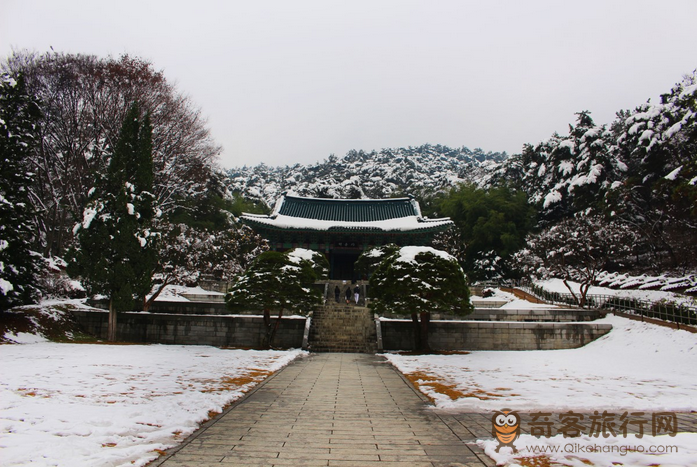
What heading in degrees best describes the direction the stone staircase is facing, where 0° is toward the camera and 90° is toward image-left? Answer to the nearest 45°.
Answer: approximately 0°

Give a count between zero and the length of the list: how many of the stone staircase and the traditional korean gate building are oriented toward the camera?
2

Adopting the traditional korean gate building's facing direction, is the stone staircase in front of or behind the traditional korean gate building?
in front

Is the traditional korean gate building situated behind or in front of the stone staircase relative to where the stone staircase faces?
behind

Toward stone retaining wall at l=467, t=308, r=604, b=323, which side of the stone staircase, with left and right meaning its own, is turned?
left

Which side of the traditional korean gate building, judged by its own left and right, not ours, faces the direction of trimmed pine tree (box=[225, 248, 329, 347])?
front

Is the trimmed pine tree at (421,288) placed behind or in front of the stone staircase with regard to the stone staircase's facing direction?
in front

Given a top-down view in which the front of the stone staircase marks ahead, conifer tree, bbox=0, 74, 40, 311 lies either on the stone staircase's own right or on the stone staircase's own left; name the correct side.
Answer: on the stone staircase's own right

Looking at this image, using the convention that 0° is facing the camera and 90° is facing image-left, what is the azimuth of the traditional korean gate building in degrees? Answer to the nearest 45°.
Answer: approximately 0°

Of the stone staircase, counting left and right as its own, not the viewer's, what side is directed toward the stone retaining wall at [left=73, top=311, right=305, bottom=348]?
right
